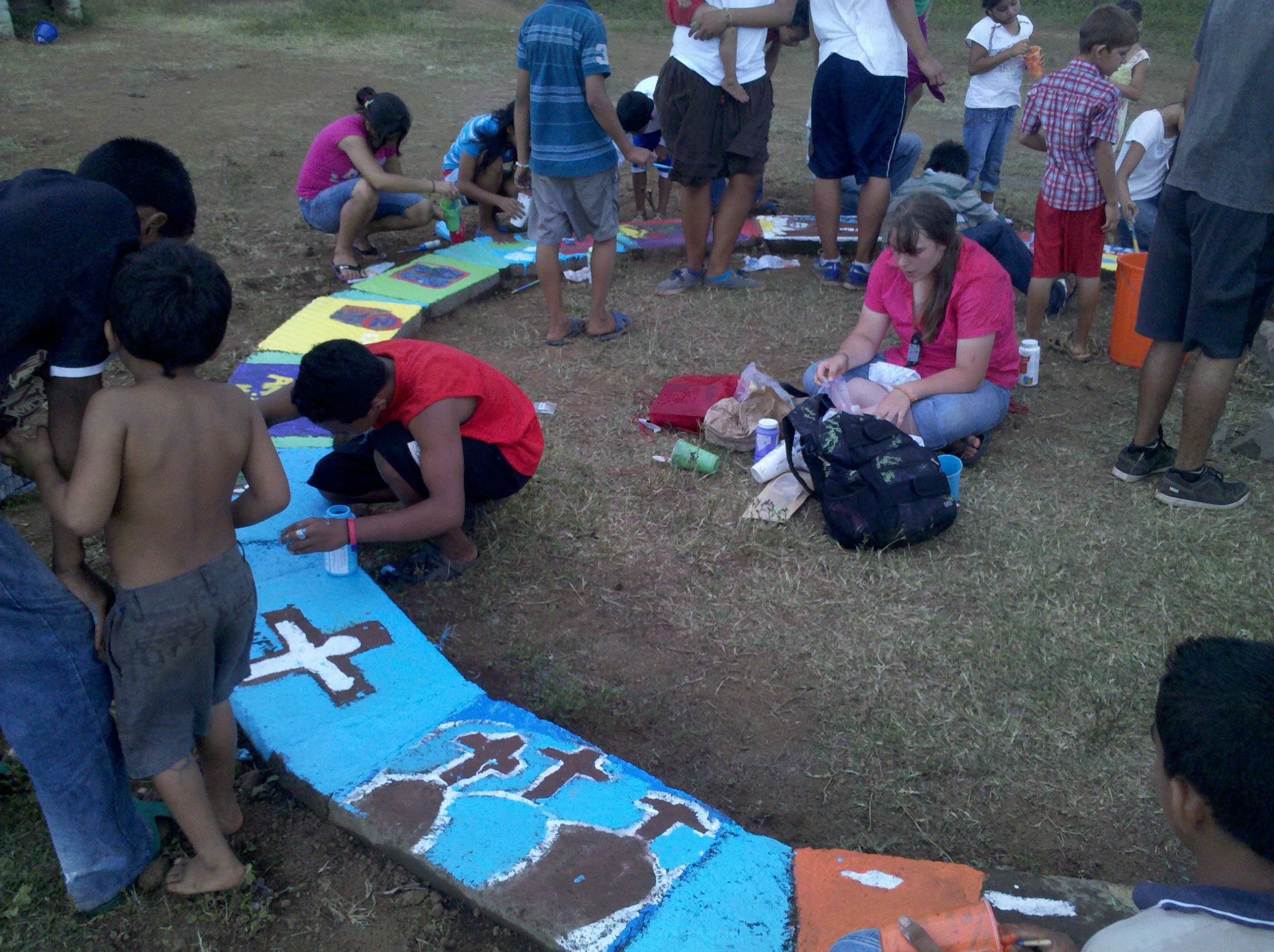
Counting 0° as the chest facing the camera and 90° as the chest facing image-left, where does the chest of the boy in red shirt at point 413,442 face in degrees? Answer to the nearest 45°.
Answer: approximately 90°

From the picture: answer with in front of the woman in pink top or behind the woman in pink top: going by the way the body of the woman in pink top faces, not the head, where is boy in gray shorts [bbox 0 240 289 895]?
in front

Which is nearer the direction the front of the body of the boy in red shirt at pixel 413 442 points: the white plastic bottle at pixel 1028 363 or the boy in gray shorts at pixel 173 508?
the boy in gray shorts

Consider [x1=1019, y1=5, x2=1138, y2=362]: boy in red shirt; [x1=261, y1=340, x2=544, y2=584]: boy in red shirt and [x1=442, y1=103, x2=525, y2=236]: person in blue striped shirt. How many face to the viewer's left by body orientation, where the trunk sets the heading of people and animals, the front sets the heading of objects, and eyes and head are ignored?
1

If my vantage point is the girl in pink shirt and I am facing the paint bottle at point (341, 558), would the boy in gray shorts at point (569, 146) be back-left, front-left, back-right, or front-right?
front-left

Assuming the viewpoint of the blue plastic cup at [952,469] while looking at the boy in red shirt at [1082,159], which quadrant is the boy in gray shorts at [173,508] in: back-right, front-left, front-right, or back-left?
back-left

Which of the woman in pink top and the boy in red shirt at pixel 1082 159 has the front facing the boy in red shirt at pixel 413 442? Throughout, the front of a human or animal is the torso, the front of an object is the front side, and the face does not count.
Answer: the woman in pink top

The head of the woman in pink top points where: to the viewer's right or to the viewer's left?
to the viewer's left

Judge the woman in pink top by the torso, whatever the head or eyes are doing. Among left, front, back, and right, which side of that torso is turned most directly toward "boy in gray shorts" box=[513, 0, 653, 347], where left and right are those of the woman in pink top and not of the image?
right

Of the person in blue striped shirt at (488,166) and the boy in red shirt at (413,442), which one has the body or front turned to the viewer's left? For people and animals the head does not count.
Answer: the boy in red shirt

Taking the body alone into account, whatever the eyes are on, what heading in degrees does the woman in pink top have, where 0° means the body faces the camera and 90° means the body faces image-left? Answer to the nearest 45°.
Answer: approximately 45°

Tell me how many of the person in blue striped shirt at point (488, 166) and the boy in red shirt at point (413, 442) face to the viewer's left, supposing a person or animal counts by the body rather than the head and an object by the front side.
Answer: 1

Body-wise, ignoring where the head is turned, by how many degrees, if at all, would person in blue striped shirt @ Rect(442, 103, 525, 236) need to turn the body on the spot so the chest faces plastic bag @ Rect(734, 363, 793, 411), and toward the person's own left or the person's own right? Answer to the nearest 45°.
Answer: approximately 45° to the person's own right
